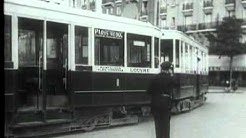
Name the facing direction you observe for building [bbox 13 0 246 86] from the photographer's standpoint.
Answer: facing the viewer and to the left of the viewer

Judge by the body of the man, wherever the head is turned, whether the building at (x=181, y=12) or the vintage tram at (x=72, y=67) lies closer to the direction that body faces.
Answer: the building

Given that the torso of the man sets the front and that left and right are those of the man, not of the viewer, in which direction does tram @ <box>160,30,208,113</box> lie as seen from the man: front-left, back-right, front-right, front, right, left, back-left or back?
front-left

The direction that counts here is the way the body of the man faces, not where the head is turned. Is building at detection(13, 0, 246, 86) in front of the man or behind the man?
in front

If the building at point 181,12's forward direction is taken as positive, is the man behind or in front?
in front

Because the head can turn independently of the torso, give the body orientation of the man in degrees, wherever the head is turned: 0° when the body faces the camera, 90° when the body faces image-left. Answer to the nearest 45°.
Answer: approximately 225°

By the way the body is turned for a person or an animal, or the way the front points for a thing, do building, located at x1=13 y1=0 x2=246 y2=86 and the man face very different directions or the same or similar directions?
very different directions

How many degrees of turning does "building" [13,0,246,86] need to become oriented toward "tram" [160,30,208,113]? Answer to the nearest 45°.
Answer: approximately 45° to its left

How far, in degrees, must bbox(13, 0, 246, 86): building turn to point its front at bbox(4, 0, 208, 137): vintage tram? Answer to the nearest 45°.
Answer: approximately 45° to its left
